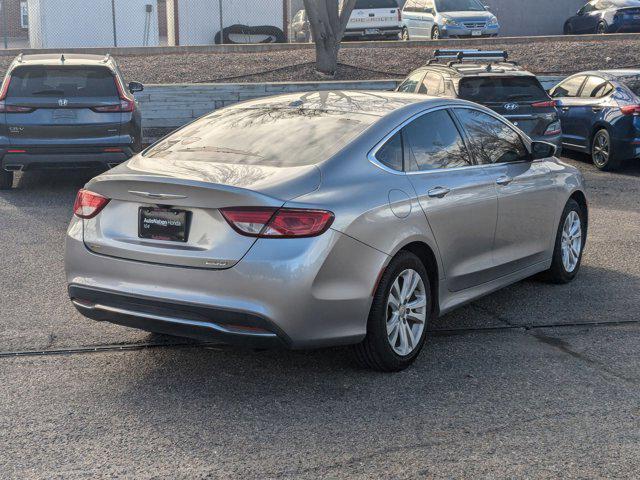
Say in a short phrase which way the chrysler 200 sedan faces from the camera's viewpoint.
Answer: facing away from the viewer and to the right of the viewer

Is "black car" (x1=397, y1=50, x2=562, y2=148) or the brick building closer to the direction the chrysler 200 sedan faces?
the black car

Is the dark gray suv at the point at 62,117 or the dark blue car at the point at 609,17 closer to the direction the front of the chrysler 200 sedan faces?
the dark blue car

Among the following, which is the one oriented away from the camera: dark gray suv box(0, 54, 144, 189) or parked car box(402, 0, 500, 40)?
the dark gray suv

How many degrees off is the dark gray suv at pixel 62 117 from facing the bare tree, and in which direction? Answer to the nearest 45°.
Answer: approximately 45° to its right

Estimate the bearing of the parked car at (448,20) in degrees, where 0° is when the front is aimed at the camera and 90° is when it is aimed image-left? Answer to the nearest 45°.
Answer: approximately 315°

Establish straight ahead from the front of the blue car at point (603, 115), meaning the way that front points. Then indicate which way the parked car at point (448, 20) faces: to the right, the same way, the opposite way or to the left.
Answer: the opposite way

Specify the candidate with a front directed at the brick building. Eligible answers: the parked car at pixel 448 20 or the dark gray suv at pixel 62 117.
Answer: the dark gray suv

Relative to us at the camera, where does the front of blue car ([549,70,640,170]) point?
facing away from the viewer and to the left of the viewer

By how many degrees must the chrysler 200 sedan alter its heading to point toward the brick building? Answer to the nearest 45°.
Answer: approximately 45° to its left

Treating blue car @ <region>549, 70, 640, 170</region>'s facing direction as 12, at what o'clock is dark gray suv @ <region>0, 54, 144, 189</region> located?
The dark gray suv is roughly at 9 o'clock from the blue car.

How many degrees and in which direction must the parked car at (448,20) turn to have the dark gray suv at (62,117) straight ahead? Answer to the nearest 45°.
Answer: approximately 45° to its right

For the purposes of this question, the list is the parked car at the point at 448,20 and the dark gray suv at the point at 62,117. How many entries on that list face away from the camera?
1

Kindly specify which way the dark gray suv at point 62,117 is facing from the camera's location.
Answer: facing away from the viewer

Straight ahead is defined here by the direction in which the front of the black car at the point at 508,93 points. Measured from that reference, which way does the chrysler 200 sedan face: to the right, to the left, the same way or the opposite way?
to the right
